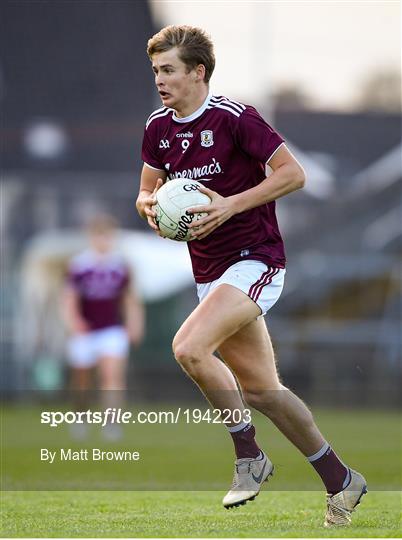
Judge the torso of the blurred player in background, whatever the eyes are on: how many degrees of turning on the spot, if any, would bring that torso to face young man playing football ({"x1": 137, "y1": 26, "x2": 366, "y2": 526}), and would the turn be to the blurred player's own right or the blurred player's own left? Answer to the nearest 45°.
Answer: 0° — they already face them

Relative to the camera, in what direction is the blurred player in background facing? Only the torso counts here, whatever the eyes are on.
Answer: toward the camera

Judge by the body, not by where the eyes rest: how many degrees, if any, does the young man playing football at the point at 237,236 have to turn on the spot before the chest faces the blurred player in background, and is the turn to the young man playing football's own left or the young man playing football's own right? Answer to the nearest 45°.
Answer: approximately 135° to the young man playing football's own right

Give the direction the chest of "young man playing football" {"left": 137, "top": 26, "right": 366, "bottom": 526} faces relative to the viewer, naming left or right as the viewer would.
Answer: facing the viewer and to the left of the viewer

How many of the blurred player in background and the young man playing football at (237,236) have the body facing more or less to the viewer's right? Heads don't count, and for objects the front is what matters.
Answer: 0

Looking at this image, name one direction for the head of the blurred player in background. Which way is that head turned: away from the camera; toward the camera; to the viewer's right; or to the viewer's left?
toward the camera
